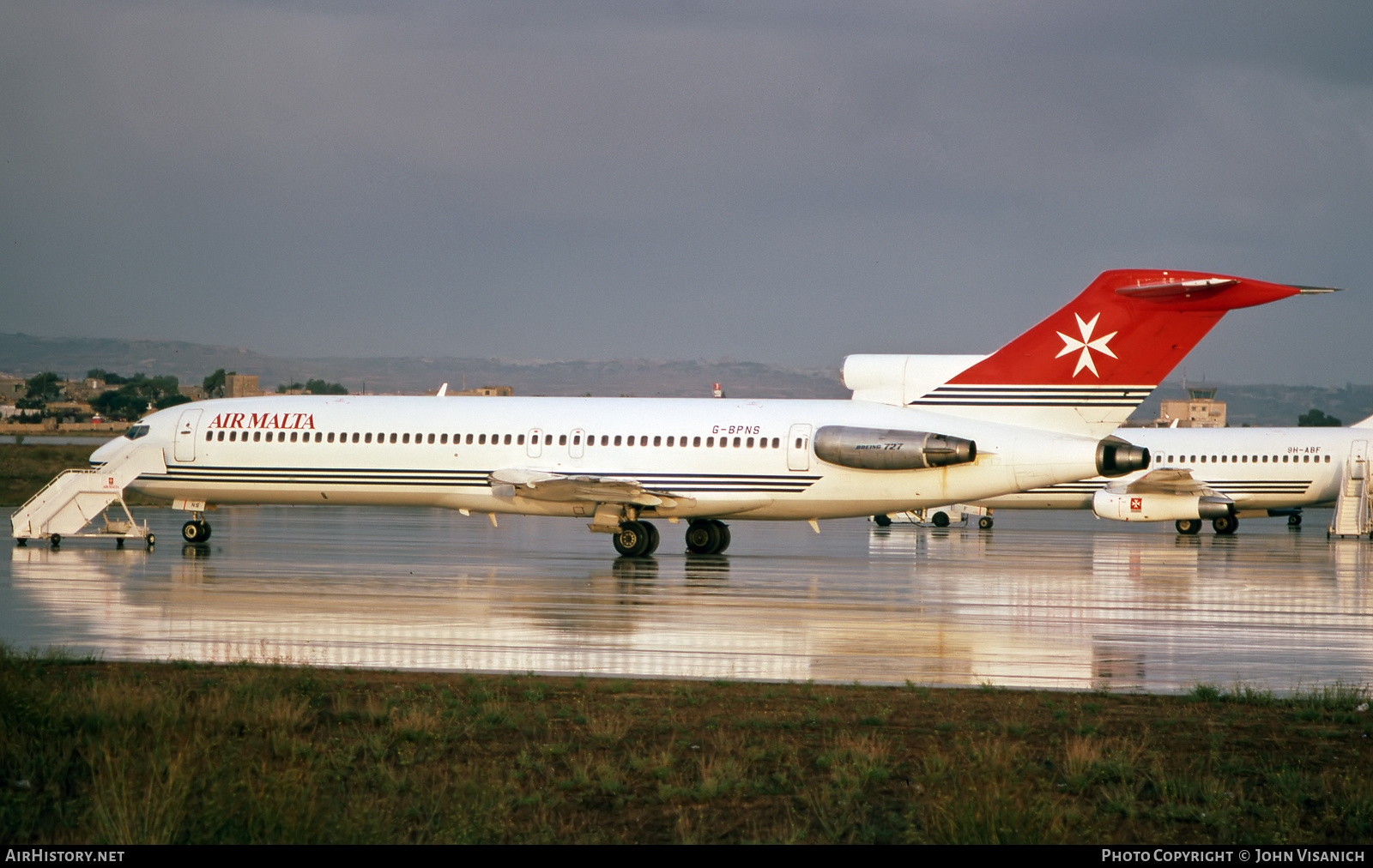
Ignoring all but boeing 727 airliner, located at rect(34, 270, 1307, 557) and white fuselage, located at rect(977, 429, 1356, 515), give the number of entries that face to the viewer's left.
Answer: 2

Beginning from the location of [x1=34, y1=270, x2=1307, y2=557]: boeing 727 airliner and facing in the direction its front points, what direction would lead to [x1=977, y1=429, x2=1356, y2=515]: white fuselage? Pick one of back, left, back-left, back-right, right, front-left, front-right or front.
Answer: back-right

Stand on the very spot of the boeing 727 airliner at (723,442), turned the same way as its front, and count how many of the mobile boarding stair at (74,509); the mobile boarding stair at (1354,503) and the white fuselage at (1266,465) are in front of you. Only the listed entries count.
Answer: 1

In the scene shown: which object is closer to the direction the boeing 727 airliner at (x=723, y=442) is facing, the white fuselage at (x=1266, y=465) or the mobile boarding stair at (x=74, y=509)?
the mobile boarding stair

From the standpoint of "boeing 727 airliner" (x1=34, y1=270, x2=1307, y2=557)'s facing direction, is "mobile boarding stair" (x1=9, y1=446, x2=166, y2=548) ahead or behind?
ahead

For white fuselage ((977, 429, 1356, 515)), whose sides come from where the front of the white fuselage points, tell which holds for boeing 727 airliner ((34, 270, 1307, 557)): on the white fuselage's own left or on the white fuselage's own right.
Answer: on the white fuselage's own left

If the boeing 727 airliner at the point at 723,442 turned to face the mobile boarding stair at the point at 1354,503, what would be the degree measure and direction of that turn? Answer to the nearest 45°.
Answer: approximately 135° to its right

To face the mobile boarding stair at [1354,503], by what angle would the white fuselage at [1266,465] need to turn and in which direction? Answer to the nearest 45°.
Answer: approximately 135° to its left

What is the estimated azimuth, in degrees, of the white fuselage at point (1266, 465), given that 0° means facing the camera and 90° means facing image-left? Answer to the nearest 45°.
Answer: approximately 90°

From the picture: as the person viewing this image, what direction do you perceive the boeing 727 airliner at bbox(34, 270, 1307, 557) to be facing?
facing to the left of the viewer

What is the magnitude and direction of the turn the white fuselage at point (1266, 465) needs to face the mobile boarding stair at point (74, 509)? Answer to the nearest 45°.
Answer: approximately 45° to its left
